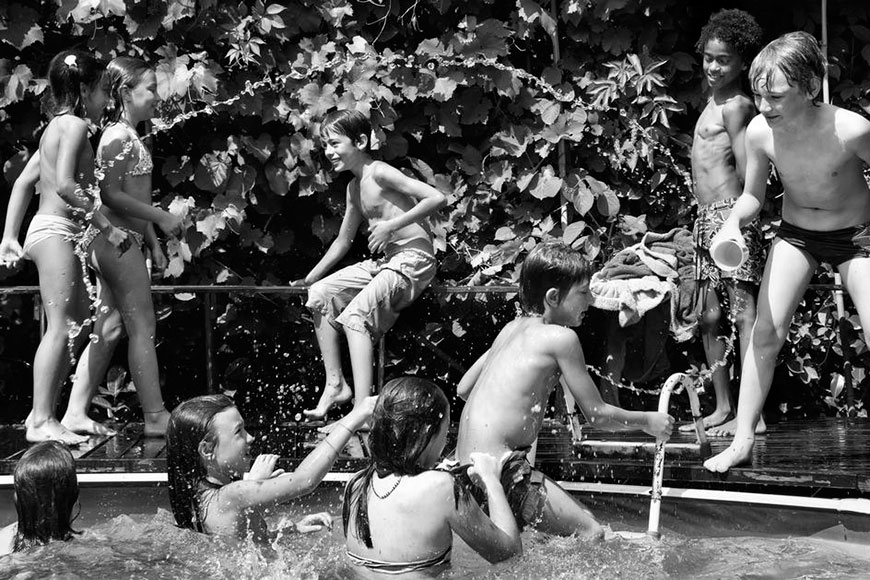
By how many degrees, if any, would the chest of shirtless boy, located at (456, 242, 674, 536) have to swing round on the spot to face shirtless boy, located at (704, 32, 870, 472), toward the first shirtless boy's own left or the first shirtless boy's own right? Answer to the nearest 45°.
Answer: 0° — they already face them

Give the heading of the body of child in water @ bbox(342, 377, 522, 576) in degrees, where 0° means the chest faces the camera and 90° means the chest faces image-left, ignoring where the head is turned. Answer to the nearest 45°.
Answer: approximately 225°

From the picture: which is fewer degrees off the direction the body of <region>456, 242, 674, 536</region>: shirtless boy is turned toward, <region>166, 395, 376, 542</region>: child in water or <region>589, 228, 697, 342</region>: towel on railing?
the towel on railing

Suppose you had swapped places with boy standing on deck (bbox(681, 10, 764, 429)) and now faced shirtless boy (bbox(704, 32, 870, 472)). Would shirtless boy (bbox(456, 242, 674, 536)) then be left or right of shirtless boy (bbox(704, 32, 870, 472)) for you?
right

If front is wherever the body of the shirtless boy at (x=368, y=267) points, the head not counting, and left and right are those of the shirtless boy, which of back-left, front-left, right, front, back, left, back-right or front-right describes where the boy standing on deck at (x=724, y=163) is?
back-left

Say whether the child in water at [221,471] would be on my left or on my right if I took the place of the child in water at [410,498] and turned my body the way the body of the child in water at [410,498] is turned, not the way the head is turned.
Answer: on my left

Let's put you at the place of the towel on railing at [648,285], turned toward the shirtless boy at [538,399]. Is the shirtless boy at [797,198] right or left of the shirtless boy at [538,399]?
left

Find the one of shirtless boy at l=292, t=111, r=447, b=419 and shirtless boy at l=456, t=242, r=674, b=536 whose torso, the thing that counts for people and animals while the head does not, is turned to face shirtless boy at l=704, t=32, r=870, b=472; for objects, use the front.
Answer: shirtless boy at l=456, t=242, r=674, b=536

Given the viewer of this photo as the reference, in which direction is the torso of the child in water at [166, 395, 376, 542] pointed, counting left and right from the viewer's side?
facing to the right of the viewer

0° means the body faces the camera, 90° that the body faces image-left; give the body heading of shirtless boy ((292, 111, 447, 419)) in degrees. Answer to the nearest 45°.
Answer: approximately 45°
